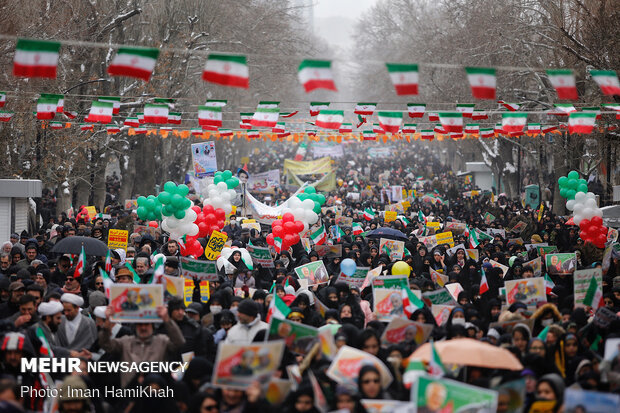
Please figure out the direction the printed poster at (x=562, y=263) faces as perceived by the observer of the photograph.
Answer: facing the viewer

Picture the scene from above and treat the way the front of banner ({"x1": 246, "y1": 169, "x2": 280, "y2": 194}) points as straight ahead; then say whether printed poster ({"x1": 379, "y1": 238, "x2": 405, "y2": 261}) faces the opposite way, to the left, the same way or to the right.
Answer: the same way

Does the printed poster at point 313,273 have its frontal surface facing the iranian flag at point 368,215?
no

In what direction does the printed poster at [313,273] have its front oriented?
toward the camera

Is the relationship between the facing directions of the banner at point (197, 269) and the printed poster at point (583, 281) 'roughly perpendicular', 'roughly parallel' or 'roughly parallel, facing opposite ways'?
roughly parallel

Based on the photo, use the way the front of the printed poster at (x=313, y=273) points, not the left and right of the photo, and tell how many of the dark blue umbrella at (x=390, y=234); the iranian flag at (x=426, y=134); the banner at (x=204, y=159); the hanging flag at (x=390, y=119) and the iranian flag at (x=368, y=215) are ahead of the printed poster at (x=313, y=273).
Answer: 0

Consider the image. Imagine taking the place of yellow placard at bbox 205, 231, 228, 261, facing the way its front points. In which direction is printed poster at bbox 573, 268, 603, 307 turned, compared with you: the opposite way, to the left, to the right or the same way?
the same way

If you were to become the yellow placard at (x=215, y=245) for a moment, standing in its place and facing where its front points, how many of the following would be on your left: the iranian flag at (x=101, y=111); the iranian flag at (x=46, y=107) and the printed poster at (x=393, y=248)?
1

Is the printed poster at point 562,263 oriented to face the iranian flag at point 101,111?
no

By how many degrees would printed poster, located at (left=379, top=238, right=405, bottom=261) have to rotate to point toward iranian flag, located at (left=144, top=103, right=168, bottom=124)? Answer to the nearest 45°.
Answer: approximately 90° to its right

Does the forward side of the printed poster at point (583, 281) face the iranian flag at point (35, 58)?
no

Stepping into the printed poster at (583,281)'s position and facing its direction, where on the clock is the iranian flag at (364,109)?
The iranian flag is roughly at 5 o'clock from the printed poster.

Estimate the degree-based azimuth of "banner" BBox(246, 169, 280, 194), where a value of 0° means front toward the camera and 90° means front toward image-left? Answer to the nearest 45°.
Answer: approximately 0°

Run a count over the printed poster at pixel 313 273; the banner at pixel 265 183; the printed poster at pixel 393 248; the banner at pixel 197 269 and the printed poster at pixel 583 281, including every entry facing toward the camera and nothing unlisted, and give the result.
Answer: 5

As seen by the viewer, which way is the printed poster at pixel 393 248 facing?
toward the camera

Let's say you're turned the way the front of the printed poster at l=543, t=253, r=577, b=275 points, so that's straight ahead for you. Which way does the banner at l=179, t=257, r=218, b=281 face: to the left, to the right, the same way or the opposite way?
the same way

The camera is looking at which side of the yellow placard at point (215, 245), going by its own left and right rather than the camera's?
front
